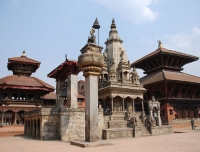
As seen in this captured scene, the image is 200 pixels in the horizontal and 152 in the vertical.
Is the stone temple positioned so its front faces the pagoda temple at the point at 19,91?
no

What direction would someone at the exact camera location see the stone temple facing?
facing the viewer and to the right of the viewer

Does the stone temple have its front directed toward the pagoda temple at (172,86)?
no
